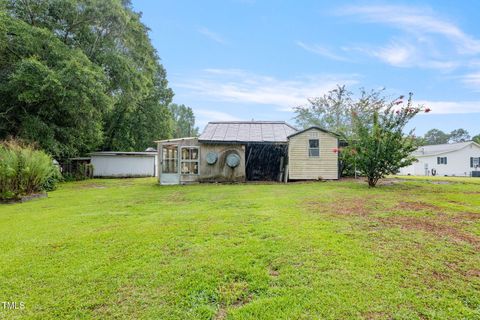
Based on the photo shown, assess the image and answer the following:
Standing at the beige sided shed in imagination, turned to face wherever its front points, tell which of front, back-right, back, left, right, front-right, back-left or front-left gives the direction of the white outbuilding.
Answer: back-right

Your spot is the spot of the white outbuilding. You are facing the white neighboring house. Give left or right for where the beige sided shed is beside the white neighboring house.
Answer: right

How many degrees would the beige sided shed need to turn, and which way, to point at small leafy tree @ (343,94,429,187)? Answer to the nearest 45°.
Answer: approximately 45° to its left

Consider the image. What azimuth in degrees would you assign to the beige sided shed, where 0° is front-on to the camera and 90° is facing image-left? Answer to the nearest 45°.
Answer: approximately 0°

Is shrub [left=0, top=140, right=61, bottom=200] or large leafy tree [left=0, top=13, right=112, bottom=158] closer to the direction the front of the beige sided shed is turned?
the shrub

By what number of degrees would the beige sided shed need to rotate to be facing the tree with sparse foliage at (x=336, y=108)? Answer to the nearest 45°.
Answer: approximately 135° to its left

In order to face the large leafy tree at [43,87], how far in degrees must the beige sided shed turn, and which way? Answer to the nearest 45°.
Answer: approximately 90° to its right

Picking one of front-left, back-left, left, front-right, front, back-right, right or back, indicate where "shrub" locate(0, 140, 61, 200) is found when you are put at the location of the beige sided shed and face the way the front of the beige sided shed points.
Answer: front-right

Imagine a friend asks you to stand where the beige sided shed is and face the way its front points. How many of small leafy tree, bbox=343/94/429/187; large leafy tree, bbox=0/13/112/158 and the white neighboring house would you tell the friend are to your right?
1
